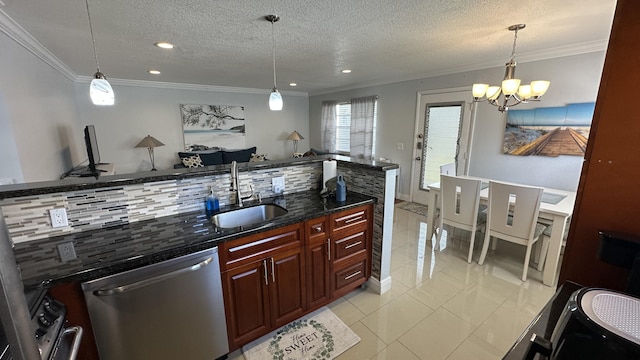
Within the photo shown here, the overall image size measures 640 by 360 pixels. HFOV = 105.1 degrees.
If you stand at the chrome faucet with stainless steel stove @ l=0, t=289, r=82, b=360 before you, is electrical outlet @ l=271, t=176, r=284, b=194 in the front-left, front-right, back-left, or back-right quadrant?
back-left

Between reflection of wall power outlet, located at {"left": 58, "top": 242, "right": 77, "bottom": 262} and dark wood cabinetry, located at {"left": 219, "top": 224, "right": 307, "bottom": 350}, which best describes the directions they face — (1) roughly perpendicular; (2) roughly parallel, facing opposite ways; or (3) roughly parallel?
roughly parallel

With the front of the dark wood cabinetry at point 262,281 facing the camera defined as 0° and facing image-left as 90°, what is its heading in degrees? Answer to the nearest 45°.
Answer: approximately 315°

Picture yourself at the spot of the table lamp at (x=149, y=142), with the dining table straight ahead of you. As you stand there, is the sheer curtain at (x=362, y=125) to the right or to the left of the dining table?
left

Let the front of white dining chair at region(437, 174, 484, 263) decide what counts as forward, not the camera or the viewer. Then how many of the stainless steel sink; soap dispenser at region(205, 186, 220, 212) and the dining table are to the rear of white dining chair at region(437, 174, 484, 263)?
2

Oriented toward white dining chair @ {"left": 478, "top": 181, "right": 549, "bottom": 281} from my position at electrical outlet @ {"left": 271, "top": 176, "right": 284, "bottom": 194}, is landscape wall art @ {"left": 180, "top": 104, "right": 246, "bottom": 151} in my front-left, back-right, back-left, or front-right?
back-left

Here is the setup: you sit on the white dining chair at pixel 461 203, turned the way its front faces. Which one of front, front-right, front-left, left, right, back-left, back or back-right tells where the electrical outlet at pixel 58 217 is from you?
back

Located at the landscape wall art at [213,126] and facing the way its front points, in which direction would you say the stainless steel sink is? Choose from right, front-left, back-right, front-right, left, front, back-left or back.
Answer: front

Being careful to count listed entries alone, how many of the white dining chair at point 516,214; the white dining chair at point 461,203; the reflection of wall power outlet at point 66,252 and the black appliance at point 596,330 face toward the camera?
1

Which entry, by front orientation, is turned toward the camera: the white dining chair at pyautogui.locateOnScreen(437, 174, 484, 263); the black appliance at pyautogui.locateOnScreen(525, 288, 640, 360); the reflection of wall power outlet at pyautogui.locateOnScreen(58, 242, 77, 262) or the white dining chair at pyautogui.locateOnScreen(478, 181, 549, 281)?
the reflection of wall power outlet

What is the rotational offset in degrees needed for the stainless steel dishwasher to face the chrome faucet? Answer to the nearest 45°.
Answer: approximately 90° to its left

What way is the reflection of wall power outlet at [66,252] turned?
toward the camera

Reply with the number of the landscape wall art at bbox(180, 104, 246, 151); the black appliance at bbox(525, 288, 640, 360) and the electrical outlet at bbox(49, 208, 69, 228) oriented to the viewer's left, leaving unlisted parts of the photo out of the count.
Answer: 1

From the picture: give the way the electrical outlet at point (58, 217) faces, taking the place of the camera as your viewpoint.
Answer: facing the viewer

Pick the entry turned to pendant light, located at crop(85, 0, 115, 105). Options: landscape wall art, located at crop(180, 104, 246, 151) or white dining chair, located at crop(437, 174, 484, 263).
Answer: the landscape wall art
